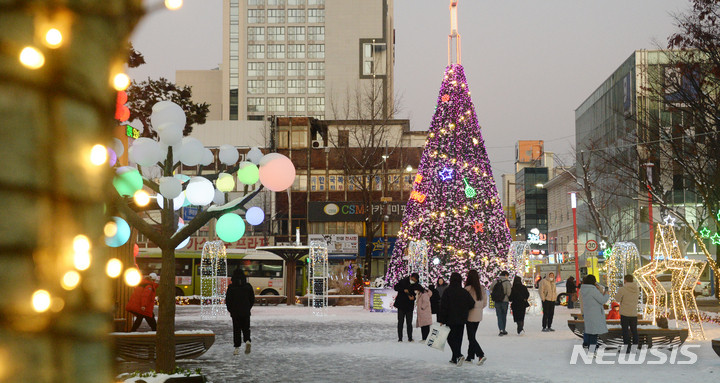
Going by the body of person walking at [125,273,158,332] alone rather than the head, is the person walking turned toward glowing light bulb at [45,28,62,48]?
no

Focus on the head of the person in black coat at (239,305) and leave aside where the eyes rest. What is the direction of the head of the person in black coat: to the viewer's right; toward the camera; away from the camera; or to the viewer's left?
away from the camera

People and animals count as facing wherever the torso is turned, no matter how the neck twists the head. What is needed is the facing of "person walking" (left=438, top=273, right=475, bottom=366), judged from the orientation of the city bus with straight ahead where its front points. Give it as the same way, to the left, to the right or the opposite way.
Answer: to the left

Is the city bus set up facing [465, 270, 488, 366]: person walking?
no

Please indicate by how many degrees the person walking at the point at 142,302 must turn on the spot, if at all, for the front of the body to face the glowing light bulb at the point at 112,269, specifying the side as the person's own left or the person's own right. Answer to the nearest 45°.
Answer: approximately 90° to the person's own right
